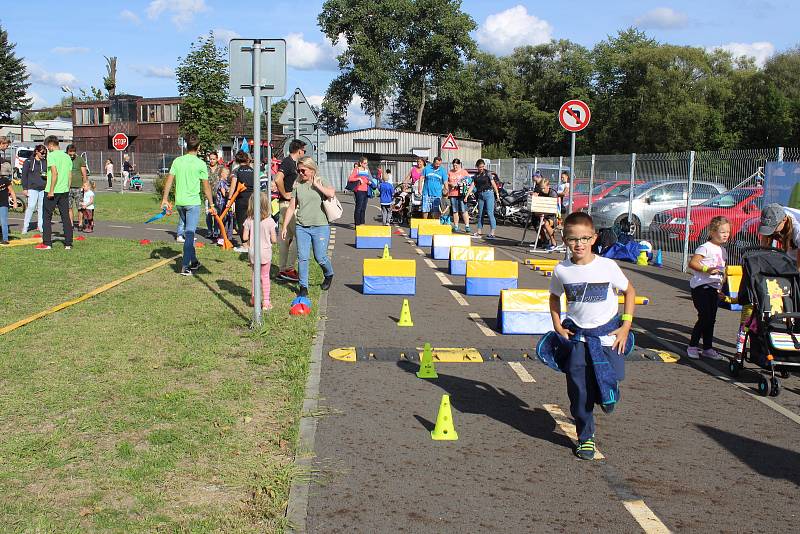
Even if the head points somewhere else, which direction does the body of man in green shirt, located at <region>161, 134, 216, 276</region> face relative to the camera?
away from the camera

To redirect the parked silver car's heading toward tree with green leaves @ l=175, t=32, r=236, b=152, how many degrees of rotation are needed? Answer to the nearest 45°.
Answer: approximately 90° to its right

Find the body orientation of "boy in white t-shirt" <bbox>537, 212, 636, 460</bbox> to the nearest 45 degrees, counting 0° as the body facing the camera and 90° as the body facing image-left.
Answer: approximately 0°

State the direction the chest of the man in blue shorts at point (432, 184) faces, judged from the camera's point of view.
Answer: toward the camera

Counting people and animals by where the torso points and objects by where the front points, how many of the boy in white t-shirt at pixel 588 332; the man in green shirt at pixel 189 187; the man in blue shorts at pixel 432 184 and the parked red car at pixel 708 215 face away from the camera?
1

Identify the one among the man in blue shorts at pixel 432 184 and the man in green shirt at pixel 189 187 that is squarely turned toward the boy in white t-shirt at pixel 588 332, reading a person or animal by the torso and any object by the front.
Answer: the man in blue shorts

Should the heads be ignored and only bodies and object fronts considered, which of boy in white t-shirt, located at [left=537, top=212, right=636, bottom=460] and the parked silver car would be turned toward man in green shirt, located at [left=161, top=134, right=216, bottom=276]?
the parked silver car

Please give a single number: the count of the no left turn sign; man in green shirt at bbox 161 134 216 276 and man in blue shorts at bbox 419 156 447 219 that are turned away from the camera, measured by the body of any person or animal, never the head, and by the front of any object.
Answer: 1

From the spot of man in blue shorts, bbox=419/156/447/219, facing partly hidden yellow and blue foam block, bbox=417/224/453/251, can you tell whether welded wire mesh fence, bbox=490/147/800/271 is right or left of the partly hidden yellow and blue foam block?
left

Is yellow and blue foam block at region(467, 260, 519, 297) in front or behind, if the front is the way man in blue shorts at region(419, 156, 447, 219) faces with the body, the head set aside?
in front
